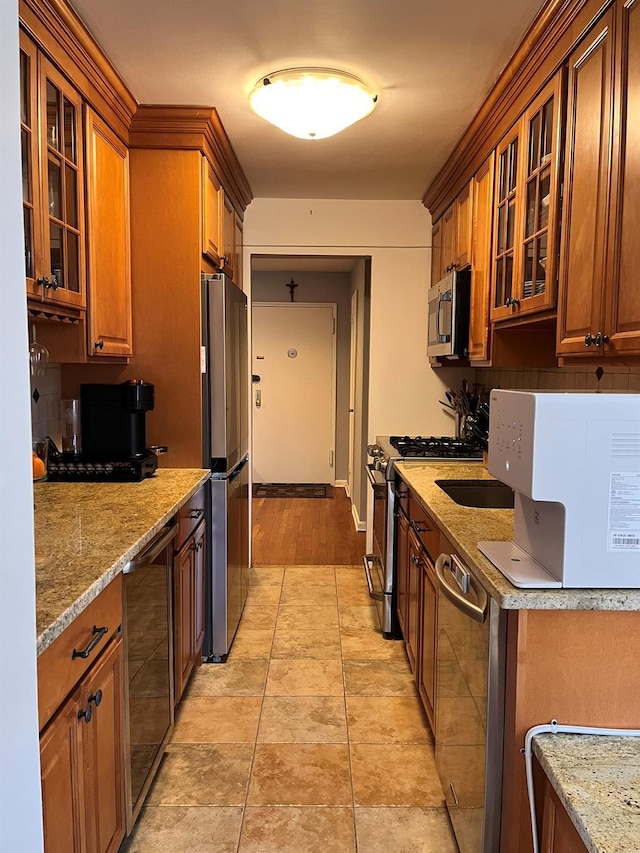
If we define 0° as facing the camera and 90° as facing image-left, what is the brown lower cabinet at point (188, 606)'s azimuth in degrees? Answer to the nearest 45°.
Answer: approximately 270°

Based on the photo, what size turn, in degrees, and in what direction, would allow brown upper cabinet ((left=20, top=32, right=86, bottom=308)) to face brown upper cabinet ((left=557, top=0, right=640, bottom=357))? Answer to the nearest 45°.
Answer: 0° — it already faces it

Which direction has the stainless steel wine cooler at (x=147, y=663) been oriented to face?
to the viewer's right

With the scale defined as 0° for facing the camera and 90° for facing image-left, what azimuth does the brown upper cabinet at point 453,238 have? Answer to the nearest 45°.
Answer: approximately 90°

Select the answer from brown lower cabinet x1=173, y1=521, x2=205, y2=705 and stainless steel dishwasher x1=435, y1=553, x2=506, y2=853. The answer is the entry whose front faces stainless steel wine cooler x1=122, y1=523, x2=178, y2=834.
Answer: stainless steel dishwasher x1=435, y1=553, x2=506, y2=853

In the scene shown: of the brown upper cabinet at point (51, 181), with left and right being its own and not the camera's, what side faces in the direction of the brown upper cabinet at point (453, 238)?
left

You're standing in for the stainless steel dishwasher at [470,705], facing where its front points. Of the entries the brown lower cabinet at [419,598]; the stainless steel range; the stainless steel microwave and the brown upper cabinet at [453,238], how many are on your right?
4

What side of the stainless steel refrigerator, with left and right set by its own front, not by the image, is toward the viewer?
right

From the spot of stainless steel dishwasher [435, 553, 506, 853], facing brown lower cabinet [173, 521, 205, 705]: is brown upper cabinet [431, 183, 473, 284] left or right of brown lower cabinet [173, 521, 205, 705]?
right

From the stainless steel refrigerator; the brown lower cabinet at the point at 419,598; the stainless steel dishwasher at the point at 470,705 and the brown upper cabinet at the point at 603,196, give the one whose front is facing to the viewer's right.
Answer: the stainless steel refrigerator

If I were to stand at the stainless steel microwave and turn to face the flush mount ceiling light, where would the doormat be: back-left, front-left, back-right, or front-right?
back-right

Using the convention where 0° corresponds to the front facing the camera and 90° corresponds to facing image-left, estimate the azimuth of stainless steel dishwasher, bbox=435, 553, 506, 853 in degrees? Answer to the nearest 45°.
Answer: approximately 90°

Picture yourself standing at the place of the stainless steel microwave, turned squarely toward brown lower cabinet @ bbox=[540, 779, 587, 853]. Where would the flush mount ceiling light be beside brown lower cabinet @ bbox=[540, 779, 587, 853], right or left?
right

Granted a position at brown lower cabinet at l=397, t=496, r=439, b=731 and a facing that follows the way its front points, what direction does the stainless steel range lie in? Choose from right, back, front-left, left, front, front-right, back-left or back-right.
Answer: right

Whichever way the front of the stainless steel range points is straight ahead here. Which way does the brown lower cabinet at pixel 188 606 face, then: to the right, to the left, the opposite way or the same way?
the opposite way

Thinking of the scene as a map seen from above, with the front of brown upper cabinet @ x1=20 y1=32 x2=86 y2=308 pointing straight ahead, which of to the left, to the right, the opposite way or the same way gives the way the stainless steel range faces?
the opposite way

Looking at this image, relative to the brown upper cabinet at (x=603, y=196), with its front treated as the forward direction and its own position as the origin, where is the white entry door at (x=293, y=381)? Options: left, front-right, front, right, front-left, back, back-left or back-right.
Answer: right
